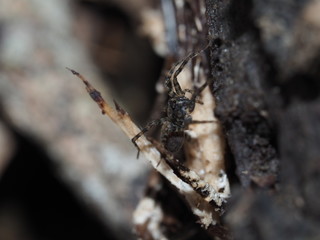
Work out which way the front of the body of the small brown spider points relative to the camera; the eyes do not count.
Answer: away from the camera
